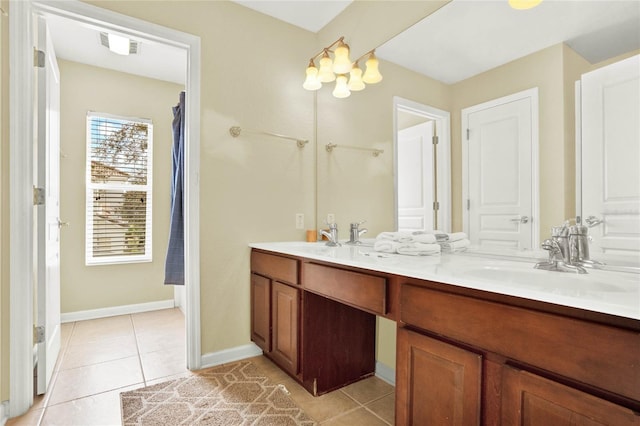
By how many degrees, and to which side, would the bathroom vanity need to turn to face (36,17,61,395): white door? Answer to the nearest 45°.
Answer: approximately 45° to its right

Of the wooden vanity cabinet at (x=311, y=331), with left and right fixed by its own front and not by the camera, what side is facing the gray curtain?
right

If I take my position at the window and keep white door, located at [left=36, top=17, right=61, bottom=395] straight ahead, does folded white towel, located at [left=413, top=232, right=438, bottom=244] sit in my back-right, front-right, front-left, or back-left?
front-left

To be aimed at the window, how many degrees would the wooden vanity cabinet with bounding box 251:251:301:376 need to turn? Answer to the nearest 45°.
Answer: approximately 90° to its right

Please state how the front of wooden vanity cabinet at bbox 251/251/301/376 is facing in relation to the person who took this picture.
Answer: facing the viewer and to the left of the viewer

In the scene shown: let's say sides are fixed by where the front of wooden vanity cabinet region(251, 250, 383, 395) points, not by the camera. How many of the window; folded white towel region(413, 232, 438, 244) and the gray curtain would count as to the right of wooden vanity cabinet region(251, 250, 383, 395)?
2

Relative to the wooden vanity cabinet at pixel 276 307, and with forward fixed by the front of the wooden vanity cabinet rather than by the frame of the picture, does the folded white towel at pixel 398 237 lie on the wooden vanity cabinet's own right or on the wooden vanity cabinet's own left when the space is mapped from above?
on the wooden vanity cabinet's own left

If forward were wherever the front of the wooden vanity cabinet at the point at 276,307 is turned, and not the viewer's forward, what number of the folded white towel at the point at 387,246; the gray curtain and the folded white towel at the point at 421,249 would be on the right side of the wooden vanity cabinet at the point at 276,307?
1

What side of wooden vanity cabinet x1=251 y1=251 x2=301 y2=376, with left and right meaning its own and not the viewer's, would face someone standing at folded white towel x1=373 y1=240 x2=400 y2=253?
left
